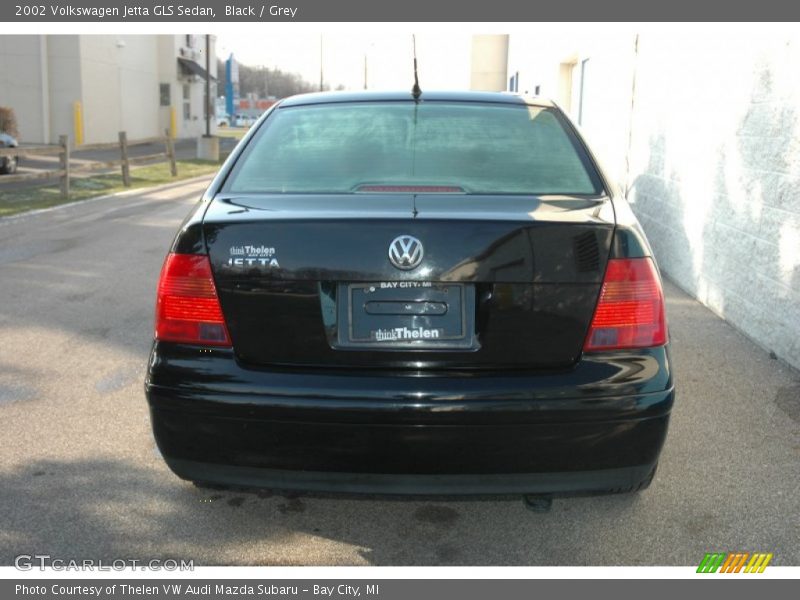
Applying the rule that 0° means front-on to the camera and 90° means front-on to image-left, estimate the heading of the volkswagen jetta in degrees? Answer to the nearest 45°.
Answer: approximately 180°
